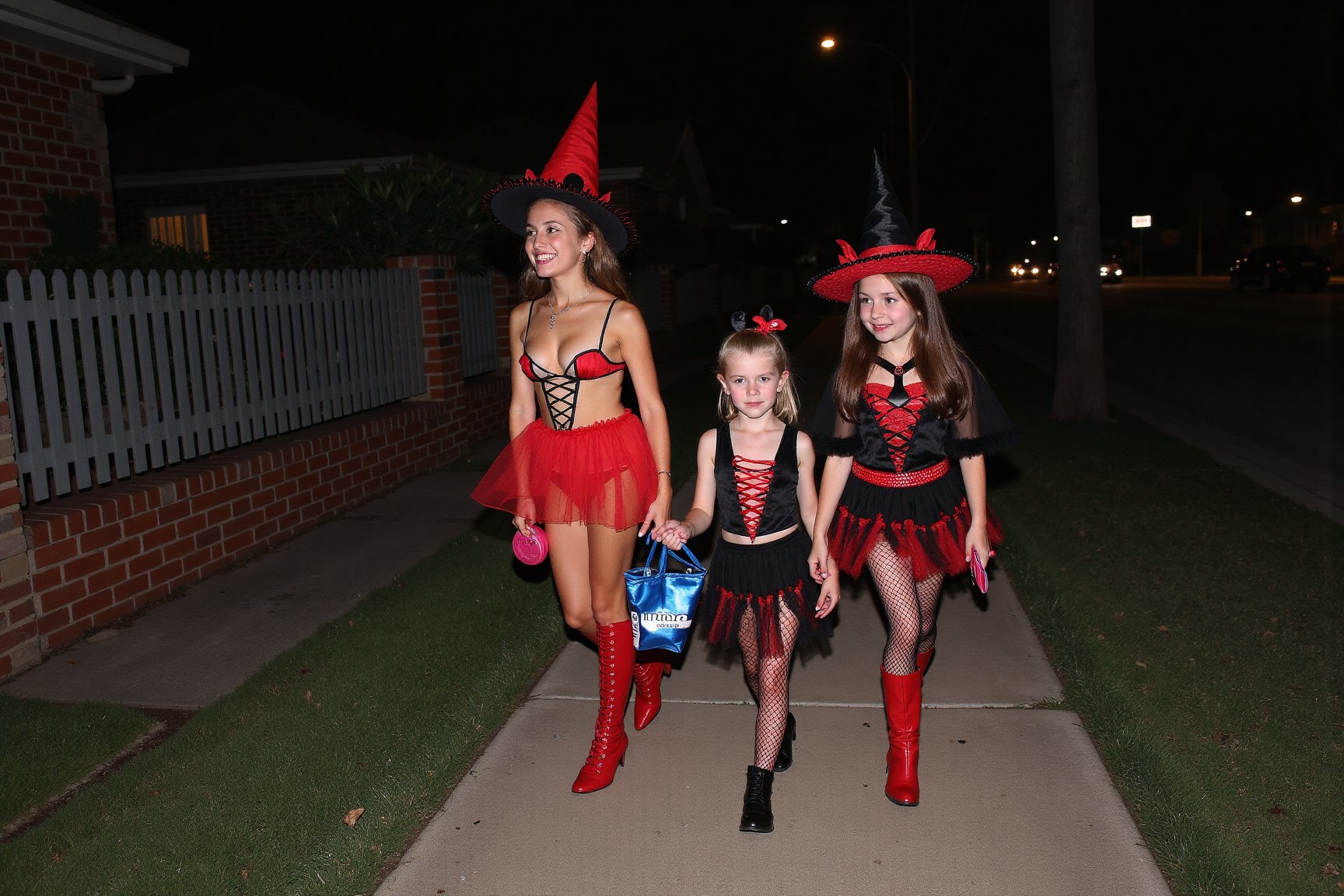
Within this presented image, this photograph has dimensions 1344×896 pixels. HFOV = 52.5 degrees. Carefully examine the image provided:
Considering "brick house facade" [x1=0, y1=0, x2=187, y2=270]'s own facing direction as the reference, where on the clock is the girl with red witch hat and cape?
The girl with red witch hat and cape is roughly at 1 o'clock from the brick house facade.

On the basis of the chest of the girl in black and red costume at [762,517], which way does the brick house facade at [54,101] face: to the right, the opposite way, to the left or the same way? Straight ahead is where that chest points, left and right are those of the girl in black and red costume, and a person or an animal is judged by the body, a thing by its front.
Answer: to the left

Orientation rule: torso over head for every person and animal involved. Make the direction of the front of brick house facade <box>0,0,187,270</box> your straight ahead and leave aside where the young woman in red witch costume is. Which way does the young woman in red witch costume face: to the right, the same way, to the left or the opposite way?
to the right

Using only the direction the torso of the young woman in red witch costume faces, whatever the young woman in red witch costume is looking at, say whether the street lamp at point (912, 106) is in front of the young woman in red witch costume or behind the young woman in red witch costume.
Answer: behind

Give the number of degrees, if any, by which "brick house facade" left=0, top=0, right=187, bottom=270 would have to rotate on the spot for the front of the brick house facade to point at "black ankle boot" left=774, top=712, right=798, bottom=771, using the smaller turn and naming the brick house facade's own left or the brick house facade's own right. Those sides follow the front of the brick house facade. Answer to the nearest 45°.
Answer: approximately 45° to the brick house facade's own right

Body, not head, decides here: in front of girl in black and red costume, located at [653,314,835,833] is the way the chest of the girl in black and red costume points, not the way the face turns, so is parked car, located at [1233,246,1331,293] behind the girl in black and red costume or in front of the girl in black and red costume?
behind

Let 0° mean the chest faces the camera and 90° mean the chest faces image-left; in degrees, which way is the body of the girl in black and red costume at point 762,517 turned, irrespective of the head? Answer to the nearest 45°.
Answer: approximately 0°

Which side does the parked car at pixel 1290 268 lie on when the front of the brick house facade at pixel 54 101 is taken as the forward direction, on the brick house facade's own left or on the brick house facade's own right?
on the brick house facade's own left

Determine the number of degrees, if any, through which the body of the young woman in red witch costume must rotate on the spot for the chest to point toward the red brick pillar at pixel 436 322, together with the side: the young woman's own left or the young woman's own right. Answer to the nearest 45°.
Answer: approximately 135° to the young woman's own right

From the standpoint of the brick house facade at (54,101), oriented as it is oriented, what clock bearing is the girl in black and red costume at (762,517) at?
The girl in black and red costume is roughly at 1 o'clock from the brick house facade.

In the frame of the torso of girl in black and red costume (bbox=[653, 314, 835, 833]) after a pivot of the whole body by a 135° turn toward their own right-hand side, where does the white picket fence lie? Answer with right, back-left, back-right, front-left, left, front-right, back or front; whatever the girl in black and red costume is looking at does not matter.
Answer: front

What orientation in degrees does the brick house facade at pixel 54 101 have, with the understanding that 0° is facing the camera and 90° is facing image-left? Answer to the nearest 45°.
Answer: approximately 315°
